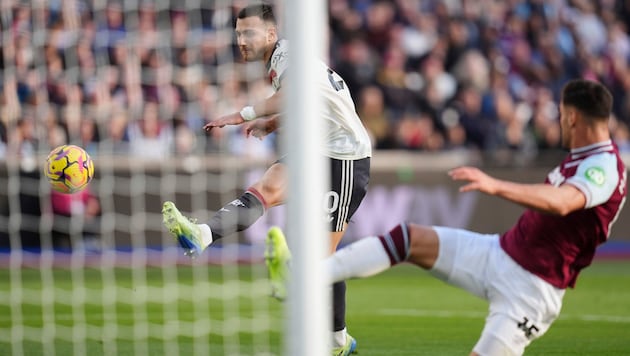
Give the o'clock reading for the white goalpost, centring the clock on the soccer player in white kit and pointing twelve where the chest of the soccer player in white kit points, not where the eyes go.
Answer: The white goalpost is roughly at 9 o'clock from the soccer player in white kit.

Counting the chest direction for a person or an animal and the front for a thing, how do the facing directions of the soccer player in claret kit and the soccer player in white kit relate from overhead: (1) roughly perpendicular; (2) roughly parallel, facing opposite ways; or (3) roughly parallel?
roughly parallel

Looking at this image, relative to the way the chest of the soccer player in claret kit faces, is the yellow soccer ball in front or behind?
in front

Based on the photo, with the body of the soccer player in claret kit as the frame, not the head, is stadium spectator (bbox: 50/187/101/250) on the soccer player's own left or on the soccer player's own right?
on the soccer player's own right

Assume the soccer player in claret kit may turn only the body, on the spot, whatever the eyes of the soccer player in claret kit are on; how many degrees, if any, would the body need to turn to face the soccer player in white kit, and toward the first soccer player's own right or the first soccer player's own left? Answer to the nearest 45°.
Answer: approximately 45° to the first soccer player's own right

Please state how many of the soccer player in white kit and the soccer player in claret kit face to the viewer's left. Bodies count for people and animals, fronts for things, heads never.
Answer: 2

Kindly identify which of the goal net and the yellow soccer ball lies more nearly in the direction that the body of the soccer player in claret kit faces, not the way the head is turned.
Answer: the yellow soccer ball

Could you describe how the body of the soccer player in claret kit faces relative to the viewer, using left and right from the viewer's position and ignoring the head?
facing to the left of the viewer

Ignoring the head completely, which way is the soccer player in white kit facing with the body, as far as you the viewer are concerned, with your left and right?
facing to the left of the viewer

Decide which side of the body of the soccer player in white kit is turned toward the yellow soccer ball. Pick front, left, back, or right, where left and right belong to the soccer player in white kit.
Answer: front
